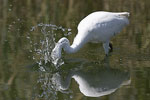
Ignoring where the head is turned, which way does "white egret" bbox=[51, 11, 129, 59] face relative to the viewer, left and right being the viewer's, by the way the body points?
facing to the left of the viewer
